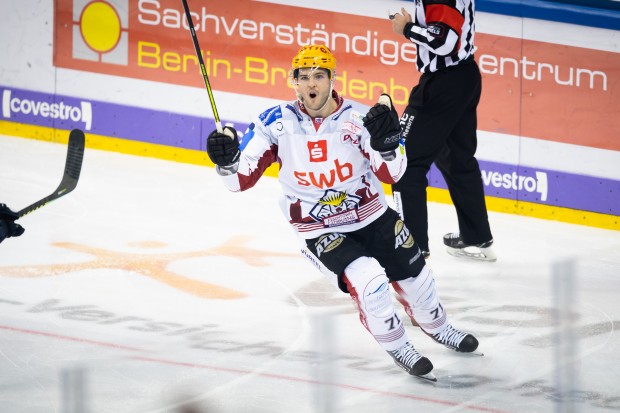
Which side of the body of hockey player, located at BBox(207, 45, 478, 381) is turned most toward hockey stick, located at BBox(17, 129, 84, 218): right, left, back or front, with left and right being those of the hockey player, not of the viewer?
right

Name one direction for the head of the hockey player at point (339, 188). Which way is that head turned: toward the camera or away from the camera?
toward the camera

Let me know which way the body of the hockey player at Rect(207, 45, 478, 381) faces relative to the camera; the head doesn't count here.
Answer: toward the camera

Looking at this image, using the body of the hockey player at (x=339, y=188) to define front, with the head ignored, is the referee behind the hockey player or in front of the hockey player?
behind

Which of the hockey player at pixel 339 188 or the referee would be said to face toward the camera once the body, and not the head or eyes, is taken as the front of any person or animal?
the hockey player

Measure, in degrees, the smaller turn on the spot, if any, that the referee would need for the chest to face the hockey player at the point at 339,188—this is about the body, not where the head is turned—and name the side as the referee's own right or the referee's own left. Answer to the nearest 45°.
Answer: approximately 90° to the referee's own left

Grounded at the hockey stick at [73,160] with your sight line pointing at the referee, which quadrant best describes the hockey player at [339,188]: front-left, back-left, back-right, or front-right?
front-right
